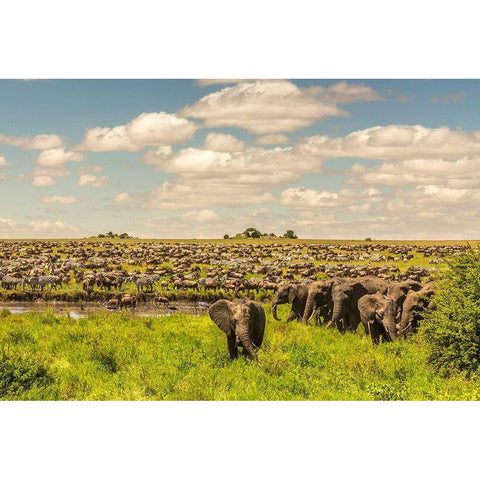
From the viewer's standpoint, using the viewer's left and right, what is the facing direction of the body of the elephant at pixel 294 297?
facing to the left of the viewer

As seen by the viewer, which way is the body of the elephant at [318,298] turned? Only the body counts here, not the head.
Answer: to the viewer's left

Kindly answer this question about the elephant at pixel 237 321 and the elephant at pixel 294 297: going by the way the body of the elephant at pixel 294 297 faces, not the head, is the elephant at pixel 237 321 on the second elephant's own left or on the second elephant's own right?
on the second elephant's own left

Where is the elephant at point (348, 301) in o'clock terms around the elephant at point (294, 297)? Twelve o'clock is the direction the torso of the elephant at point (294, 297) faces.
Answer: the elephant at point (348, 301) is roughly at 8 o'clock from the elephant at point (294, 297).

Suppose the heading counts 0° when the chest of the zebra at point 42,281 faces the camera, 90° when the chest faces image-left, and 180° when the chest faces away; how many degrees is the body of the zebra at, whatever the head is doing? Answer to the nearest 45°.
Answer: approximately 90°

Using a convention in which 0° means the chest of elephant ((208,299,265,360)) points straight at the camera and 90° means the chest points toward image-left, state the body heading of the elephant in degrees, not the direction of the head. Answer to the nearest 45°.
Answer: approximately 0°

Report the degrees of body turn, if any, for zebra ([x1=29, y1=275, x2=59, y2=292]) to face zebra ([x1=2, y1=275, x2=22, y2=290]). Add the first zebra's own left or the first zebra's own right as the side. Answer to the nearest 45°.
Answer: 0° — it already faces it
